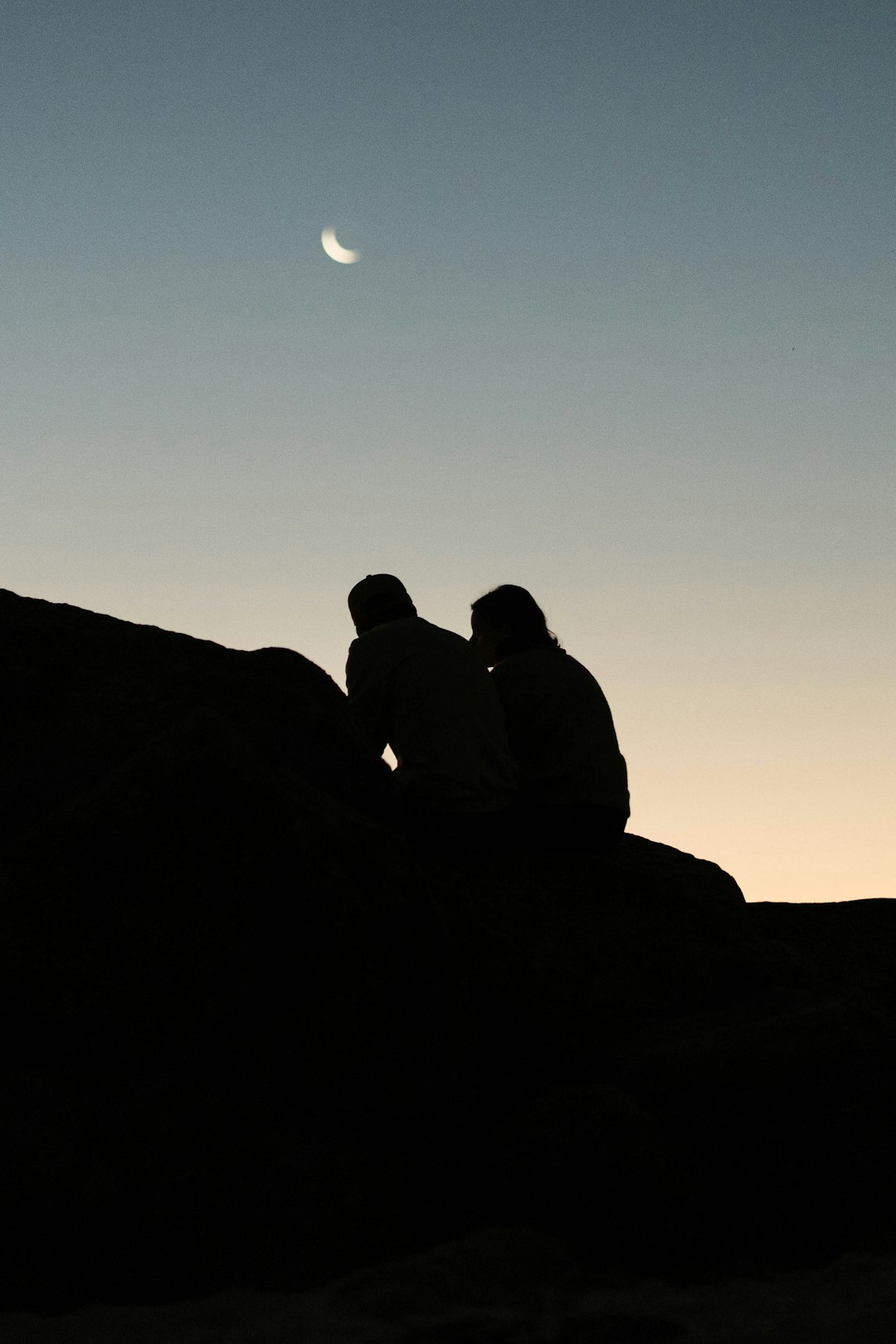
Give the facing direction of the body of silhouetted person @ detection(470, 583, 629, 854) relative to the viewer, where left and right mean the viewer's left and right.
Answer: facing away from the viewer and to the left of the viewer

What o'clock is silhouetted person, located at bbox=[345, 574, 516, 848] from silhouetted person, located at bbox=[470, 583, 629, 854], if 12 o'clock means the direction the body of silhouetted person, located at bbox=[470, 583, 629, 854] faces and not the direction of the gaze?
silhouetted person, located at bbox=[345, 574, 516, 848] is roughly at 9 o'clock from silhouetted person, located at bbox=[470, 583, 629, 854].

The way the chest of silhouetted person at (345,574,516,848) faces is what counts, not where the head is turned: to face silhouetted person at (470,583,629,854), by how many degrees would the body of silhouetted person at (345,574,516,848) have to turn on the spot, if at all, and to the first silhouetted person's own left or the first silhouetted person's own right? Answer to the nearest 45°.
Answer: approximately 90° to the first silhouetted person's own right

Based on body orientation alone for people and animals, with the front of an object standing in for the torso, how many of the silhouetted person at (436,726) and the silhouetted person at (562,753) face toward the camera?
0

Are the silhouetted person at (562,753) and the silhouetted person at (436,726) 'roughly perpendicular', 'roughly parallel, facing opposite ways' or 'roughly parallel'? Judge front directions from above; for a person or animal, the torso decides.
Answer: roughly parallel

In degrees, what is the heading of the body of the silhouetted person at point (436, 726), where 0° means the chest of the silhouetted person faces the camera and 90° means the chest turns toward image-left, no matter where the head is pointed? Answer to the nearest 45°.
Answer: approximately 135°
